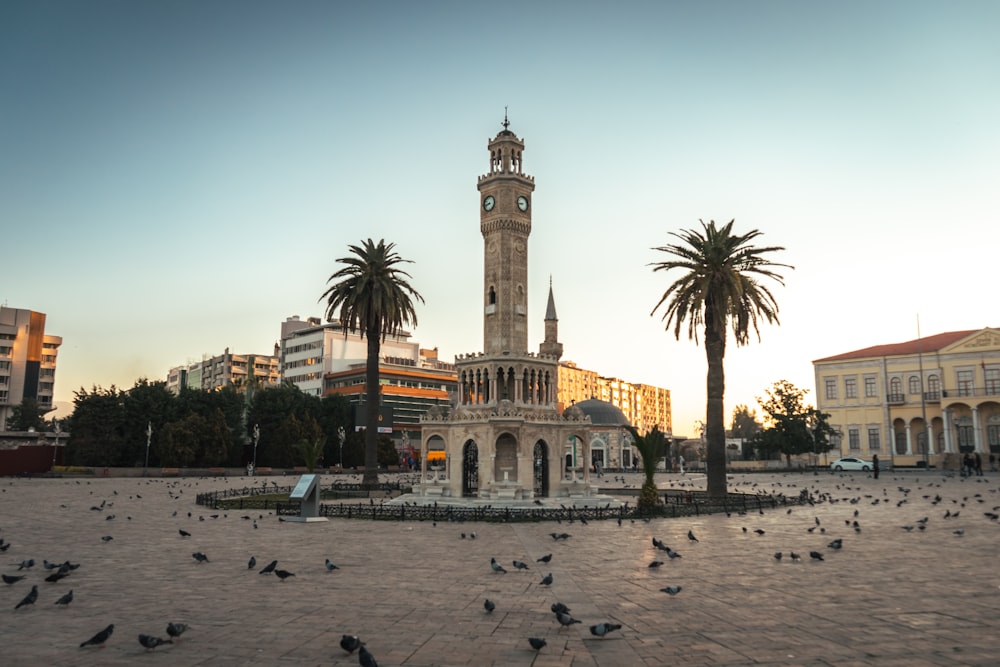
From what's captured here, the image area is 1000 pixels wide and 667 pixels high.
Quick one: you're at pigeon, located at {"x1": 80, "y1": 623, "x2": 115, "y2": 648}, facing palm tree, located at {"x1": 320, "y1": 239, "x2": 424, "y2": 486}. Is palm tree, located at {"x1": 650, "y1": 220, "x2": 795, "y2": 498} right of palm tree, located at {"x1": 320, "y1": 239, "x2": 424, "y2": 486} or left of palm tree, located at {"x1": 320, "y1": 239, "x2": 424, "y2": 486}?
right

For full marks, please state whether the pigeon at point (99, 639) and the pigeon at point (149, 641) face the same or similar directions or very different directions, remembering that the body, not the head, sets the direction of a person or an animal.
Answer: very different directions

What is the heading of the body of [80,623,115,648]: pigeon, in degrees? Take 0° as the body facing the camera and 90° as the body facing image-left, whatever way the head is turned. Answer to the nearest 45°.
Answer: approximately 270°

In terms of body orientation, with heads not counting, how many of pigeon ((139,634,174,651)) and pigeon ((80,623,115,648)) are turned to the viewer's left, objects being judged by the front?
1

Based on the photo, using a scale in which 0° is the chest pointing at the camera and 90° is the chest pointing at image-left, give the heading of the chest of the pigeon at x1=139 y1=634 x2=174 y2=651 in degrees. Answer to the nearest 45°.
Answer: approximately 90°

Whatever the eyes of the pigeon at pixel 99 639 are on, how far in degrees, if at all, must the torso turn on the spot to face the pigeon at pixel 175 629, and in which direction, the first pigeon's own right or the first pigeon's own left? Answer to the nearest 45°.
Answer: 0° — it already faces it

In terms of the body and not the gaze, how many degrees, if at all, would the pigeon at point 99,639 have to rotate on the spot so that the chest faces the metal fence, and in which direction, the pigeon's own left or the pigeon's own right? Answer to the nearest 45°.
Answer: approximately 45° to the pigeon's own left

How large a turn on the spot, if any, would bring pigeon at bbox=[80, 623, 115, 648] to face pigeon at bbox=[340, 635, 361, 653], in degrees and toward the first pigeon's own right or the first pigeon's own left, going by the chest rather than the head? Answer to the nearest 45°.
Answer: approximately 45° to the first pigeon's own right
